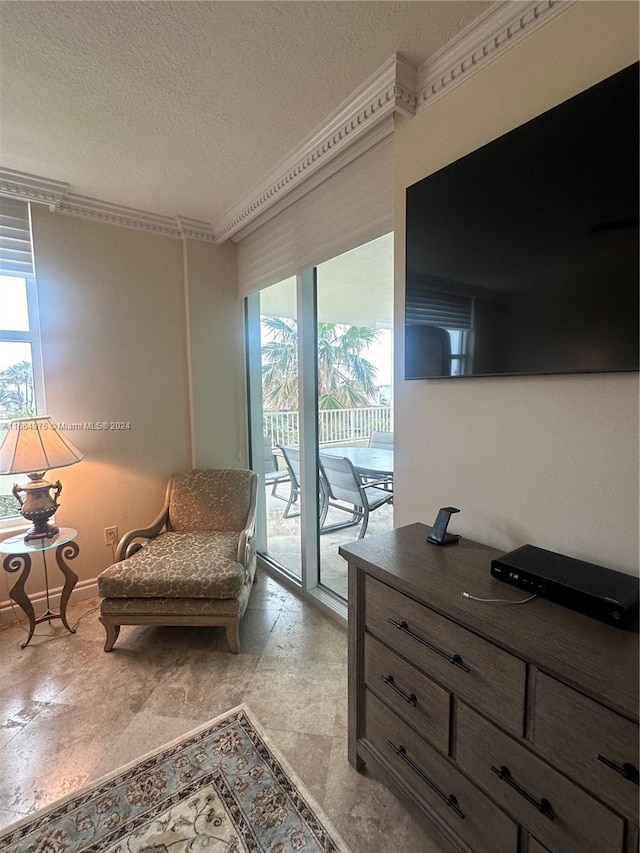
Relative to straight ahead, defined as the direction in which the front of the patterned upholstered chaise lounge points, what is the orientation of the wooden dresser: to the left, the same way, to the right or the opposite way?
to the right

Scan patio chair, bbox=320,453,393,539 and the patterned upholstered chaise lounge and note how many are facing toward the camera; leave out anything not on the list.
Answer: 1

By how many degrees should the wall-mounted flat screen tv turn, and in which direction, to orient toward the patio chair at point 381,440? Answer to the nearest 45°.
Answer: approximately 90° to its right

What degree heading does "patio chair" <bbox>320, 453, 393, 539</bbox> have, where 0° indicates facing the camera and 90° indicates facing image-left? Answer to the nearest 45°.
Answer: approximately 225°

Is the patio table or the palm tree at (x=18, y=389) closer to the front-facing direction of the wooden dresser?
the palm tree

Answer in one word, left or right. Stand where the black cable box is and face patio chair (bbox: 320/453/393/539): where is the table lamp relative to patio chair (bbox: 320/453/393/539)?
left

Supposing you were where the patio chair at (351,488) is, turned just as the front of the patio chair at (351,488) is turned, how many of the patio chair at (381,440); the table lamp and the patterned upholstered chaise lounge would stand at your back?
2

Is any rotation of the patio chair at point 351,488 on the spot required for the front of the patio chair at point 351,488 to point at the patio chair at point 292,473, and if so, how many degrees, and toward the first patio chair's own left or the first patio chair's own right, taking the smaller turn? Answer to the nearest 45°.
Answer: approximately 90° to the first patio chair's own left

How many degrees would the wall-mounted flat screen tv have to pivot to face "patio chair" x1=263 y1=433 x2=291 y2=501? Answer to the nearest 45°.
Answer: approximately 90° to its right

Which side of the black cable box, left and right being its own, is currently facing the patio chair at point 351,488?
right
